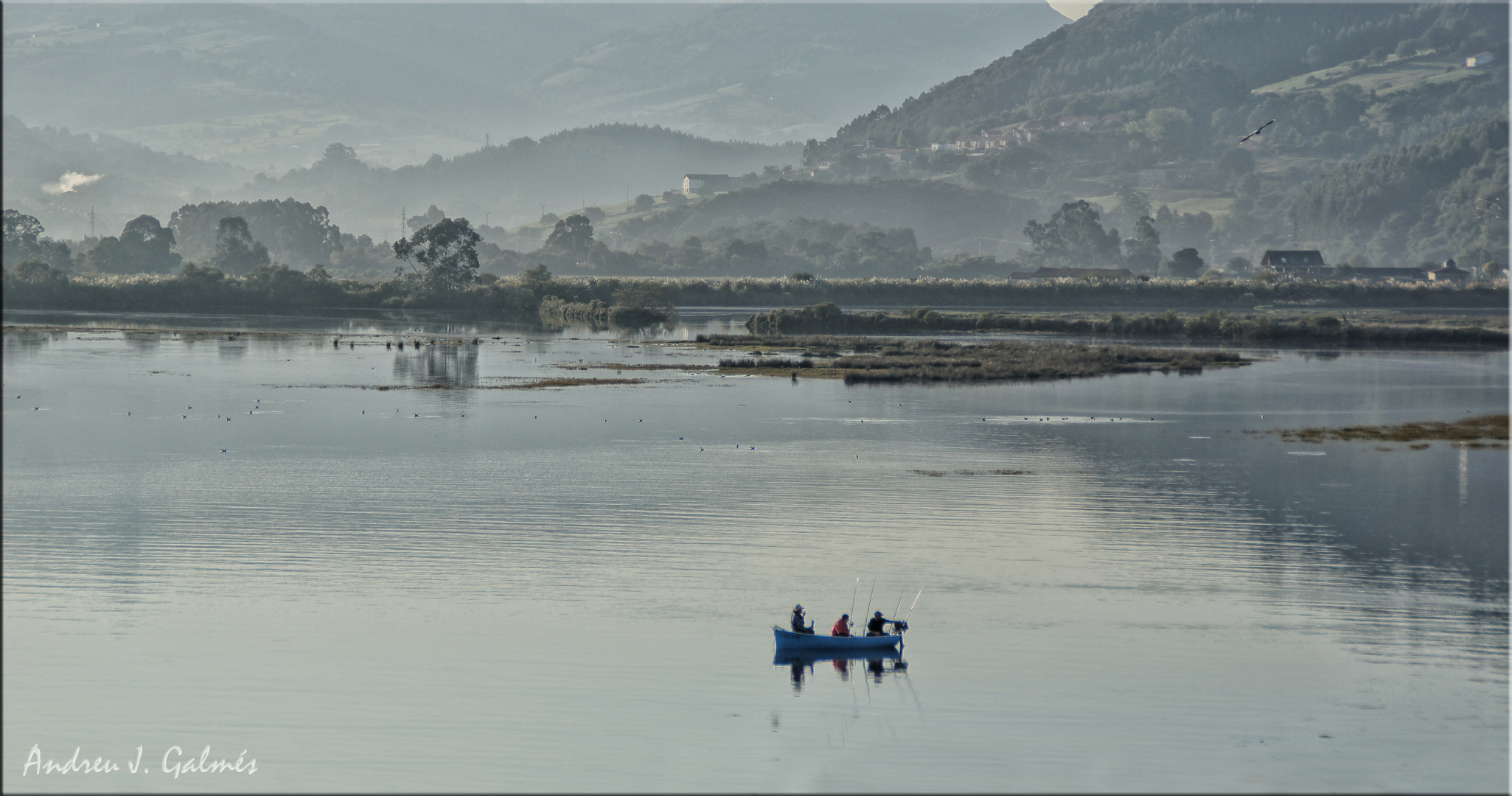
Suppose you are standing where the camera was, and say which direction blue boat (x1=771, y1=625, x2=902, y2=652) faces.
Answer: facing to the left of the viewer

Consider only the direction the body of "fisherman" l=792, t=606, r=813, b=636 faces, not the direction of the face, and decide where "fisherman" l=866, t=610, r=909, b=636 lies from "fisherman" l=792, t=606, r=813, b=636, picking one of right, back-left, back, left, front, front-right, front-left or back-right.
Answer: front

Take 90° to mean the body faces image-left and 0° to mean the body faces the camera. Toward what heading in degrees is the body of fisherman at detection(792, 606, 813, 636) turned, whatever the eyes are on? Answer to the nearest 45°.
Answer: approximately 270°
